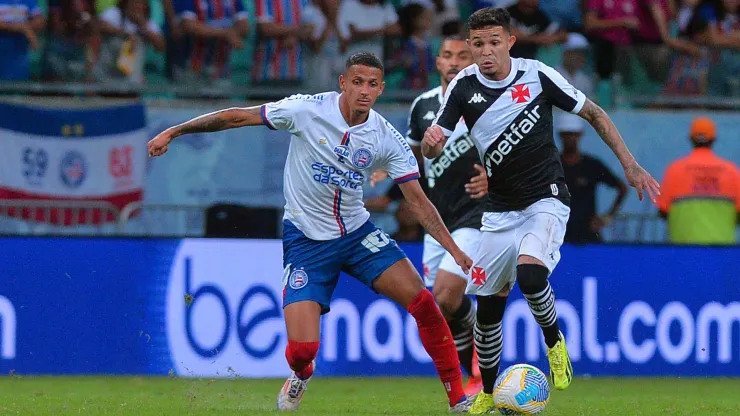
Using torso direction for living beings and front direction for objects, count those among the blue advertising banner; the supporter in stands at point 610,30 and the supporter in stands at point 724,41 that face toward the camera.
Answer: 3

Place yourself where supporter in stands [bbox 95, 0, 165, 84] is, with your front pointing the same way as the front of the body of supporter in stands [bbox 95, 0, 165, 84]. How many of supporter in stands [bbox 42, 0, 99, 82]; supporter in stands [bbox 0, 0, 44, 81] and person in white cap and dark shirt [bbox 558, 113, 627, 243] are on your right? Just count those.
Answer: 2

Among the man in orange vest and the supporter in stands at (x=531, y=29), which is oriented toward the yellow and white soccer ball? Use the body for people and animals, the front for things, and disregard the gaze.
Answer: the supporter in stands

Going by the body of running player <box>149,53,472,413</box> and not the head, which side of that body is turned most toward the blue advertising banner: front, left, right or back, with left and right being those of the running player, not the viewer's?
back

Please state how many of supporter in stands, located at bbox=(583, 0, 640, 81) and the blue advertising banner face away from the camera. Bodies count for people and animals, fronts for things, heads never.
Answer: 0

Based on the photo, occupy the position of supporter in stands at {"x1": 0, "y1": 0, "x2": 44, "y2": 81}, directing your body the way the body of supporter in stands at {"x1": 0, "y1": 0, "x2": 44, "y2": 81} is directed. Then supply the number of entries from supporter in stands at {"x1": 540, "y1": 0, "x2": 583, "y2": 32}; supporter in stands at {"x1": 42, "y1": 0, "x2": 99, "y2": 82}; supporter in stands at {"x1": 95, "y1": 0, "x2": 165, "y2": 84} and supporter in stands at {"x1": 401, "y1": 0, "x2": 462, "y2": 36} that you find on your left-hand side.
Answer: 4

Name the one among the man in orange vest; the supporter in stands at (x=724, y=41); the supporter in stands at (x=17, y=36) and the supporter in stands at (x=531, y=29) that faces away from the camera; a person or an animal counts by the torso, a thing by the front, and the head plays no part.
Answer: the man in orange vest

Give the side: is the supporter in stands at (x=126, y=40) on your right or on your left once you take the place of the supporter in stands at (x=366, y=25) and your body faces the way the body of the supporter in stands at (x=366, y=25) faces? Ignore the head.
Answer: on your right

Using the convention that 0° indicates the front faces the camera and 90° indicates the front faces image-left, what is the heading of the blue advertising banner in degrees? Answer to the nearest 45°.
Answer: approximately 0°

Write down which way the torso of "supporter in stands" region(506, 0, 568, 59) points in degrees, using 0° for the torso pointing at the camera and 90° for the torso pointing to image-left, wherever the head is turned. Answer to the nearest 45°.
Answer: approximately 0°

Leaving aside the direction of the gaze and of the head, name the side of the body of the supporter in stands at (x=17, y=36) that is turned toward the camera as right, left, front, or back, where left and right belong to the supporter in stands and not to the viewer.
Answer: front
